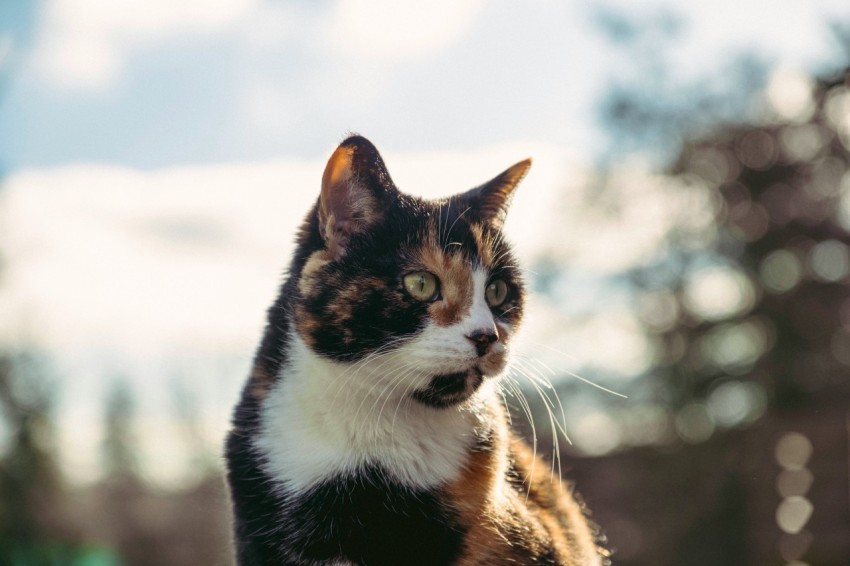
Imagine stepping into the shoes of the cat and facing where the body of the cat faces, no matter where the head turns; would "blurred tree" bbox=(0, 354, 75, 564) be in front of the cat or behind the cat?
behind

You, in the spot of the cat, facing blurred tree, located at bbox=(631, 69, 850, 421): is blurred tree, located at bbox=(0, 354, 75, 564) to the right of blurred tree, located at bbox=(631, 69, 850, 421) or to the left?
left
